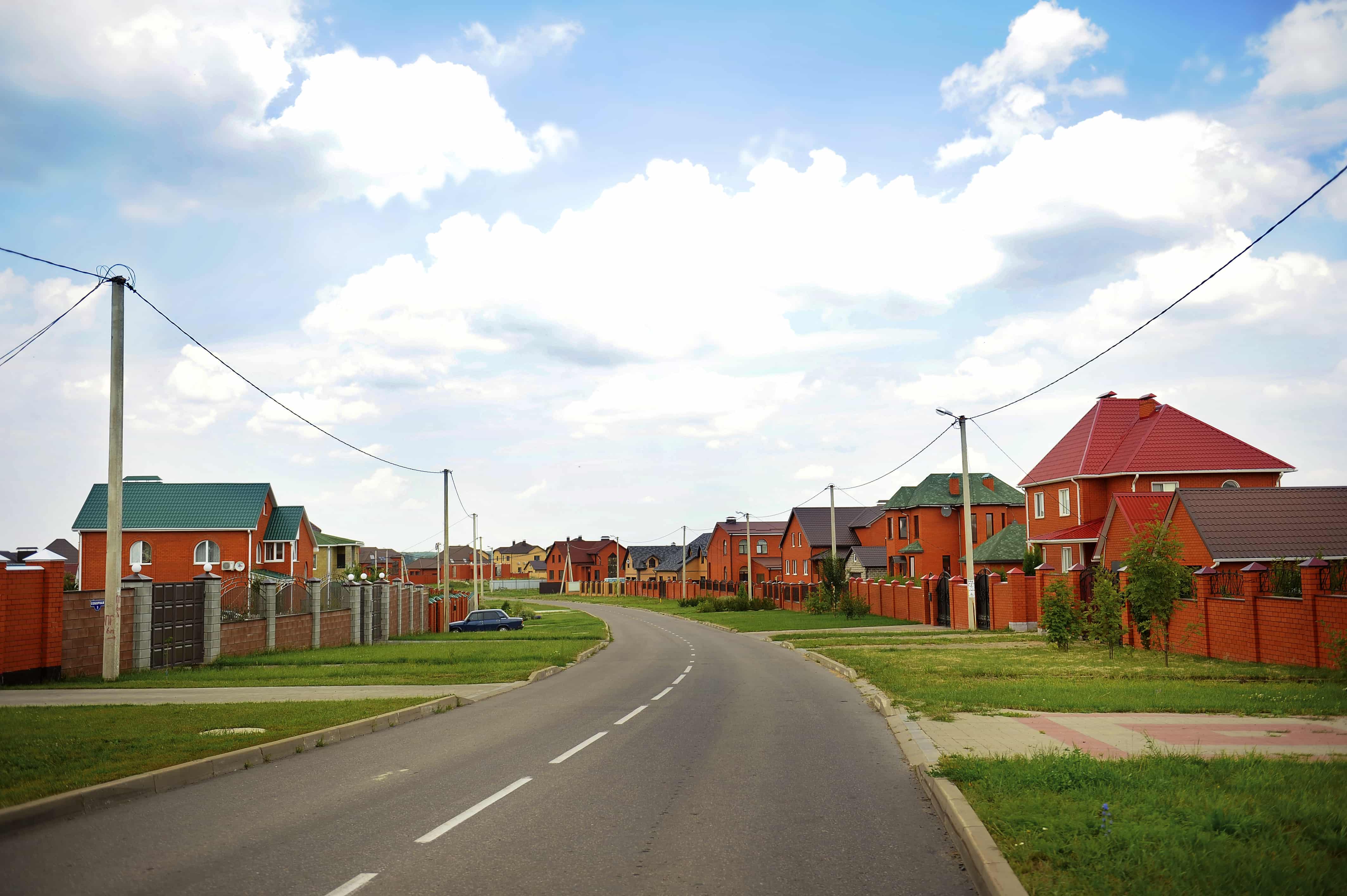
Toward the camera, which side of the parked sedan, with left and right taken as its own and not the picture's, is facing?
left

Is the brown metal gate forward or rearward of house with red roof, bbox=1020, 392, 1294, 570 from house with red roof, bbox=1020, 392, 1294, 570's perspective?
forward

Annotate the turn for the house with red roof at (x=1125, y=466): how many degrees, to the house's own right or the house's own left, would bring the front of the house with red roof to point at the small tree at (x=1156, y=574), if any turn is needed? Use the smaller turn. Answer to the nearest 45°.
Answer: approximately 45° to the house's own left

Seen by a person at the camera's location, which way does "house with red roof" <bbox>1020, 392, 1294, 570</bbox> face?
facing the viewer and to the left of the viewer

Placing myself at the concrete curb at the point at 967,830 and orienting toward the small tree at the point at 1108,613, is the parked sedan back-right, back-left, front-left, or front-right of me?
front-left

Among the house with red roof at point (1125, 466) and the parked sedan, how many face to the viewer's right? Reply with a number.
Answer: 0

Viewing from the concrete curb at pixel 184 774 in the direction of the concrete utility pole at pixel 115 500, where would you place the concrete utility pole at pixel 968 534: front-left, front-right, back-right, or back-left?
front-right

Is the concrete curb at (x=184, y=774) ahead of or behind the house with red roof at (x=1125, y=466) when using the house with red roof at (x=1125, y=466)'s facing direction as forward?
ahead

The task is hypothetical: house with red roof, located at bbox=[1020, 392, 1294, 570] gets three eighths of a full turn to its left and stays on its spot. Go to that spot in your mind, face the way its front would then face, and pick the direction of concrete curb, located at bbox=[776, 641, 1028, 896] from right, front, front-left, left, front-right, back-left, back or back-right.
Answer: right

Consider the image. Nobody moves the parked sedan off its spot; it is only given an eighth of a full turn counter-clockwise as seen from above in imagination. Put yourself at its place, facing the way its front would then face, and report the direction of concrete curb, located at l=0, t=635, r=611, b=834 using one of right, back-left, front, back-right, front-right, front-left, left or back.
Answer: front-left

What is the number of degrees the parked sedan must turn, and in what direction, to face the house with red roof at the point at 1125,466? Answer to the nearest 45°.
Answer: approximately 180°

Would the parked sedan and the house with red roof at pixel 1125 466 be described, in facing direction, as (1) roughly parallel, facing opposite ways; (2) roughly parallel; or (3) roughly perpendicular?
roughly parallel

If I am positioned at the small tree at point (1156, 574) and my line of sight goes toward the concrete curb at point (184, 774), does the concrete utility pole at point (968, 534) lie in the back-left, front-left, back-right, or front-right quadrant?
back-right
